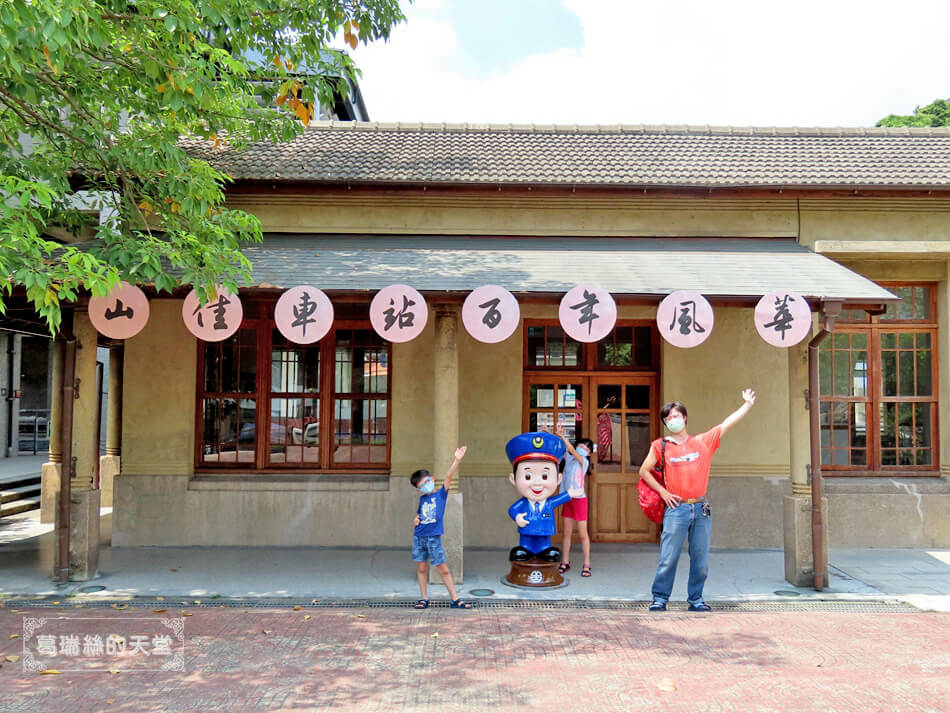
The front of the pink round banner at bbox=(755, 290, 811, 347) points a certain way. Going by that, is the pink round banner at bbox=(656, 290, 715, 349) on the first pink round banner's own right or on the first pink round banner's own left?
on the first pink round banner's own right

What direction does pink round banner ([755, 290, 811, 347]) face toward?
toward the camera

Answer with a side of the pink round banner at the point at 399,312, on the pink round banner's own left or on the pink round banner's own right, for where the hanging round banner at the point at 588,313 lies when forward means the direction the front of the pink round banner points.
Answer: on the pink round banner's own left

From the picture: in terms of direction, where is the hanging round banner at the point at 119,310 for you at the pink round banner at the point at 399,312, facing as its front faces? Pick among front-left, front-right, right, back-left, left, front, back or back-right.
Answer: right

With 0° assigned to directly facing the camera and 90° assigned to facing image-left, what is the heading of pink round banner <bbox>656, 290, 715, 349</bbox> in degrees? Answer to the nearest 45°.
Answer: approximately 0°

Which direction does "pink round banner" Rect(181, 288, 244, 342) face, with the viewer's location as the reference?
facing the viewer

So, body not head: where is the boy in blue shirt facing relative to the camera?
toward the camera

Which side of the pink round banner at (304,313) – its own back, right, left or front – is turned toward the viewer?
front

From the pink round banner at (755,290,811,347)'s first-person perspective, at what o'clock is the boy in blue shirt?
The boy in blue shirt is roughly at 2 o'clock from the pink round banner.

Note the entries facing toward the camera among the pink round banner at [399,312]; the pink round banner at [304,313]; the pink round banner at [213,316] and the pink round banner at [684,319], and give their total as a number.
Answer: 4

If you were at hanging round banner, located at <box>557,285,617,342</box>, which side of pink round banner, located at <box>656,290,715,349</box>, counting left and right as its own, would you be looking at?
right

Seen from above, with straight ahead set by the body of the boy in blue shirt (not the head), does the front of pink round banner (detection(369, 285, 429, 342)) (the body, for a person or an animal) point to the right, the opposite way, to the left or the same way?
the same way

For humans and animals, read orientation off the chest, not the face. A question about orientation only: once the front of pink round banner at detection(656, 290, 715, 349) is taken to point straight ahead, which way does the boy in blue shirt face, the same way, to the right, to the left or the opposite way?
the same way
